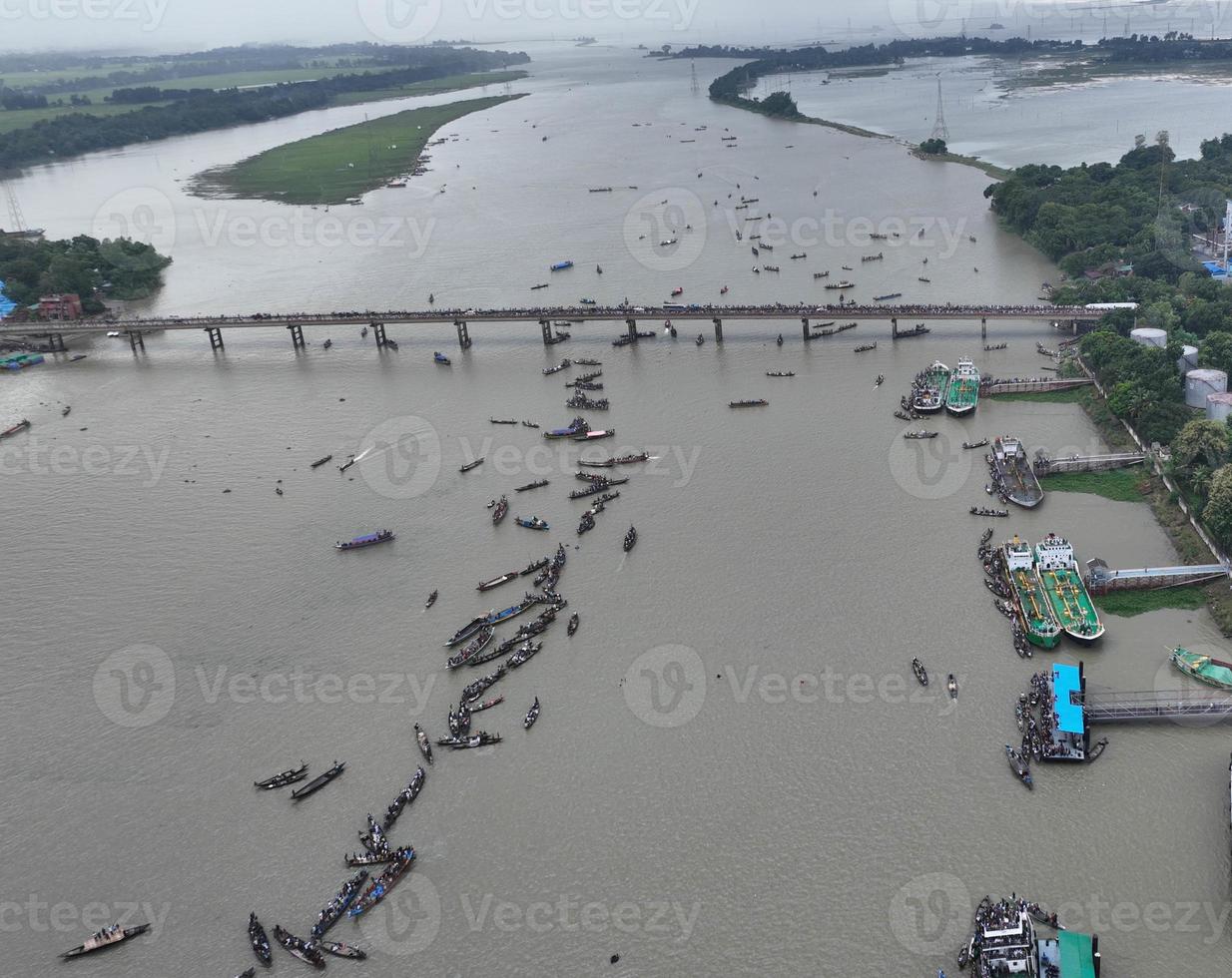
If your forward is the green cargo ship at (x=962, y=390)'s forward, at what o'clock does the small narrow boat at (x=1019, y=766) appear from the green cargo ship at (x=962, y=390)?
The small narrow boat is roughly at 12 o'clock from the green cargo ship.

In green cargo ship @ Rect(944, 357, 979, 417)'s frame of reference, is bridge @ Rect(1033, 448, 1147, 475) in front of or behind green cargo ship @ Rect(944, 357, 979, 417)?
in front

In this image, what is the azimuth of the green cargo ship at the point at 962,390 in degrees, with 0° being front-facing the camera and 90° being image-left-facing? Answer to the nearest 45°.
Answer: approximately 0°

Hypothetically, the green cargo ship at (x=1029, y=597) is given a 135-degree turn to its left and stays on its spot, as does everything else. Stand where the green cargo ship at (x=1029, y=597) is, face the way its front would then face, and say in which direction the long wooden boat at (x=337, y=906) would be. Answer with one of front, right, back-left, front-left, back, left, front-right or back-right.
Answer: back

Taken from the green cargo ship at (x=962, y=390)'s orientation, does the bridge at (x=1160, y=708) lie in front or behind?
in front

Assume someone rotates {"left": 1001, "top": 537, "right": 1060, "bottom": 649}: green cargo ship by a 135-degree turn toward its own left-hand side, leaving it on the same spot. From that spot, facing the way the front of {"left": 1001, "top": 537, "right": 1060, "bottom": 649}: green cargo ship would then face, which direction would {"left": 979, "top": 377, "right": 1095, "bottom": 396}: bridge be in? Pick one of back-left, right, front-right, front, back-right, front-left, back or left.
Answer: front-left

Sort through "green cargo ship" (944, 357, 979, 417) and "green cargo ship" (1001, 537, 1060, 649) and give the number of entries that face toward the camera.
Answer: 2

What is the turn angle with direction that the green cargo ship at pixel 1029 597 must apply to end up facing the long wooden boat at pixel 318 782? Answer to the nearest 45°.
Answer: approximately 45° to its right

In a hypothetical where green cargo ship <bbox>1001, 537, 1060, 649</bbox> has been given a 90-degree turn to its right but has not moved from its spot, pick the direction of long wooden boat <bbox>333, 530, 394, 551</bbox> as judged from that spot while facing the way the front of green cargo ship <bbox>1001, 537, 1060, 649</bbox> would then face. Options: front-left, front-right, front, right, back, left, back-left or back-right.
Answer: front

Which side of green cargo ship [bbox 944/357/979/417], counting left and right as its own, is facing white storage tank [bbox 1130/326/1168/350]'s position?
left

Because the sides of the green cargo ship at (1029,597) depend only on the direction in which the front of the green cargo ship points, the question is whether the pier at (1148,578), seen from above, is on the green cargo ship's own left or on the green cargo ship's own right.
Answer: on the green cargo ship's own left

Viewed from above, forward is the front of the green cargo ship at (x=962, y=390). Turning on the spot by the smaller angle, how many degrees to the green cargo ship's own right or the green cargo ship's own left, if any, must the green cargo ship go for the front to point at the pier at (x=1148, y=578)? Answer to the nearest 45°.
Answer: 0° — it already faces it

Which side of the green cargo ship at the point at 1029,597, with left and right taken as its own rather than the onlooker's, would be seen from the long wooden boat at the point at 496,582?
right
